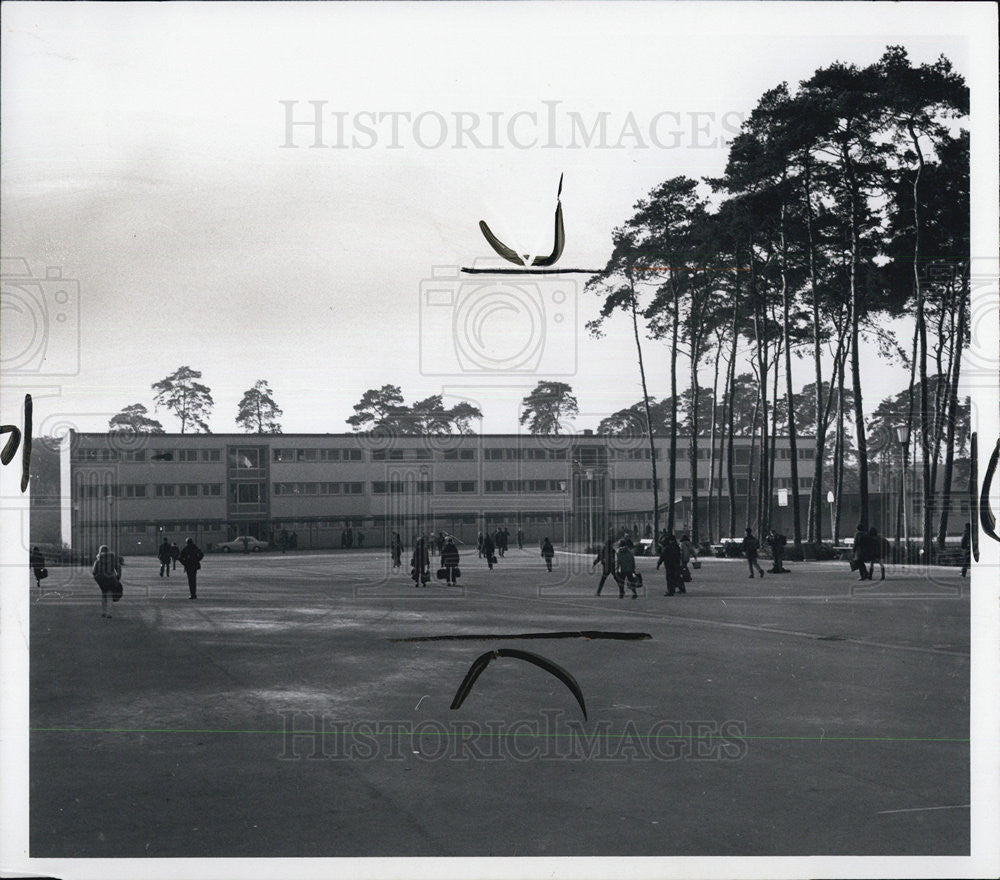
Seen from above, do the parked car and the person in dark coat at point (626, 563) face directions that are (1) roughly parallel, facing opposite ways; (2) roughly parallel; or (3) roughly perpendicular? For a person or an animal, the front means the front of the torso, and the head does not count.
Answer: roughly perpendicular

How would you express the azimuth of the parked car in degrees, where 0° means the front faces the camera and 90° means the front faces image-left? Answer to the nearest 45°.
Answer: approximately 90°

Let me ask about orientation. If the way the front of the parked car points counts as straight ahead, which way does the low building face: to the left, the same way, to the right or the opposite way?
to the left
